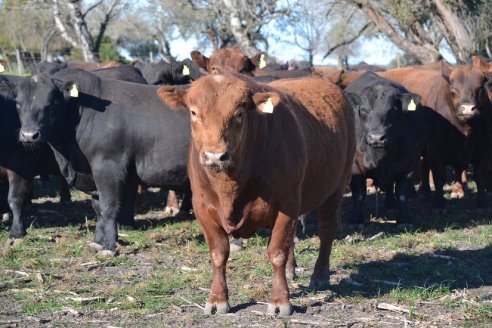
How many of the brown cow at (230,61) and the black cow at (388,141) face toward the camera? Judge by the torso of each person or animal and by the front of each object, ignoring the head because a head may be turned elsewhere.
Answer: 2

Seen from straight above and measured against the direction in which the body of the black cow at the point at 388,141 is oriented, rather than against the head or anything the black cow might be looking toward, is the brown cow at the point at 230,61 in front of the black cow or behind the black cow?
behind

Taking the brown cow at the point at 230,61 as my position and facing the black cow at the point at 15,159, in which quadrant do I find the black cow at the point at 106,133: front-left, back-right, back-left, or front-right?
front-left

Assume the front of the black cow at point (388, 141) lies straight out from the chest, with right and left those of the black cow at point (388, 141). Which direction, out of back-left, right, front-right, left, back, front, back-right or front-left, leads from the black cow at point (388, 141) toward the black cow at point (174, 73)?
back-right

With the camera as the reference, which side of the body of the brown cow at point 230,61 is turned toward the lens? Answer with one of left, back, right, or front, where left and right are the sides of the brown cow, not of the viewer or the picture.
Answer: front

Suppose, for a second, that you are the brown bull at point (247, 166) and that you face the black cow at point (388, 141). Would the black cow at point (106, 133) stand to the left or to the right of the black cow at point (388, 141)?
left

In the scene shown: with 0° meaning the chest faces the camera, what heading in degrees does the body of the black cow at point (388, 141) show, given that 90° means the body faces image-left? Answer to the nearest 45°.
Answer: approximately 0°

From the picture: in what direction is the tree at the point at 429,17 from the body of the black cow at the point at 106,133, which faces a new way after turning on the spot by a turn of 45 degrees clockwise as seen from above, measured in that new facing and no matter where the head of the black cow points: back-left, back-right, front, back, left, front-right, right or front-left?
back-right

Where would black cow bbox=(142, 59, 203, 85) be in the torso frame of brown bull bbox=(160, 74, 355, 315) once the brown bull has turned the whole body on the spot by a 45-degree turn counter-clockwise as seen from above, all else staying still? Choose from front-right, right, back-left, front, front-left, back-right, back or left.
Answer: back

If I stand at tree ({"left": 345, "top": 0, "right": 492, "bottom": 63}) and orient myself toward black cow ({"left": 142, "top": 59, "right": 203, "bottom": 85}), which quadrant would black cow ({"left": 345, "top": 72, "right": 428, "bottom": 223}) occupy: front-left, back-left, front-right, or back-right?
front-left
